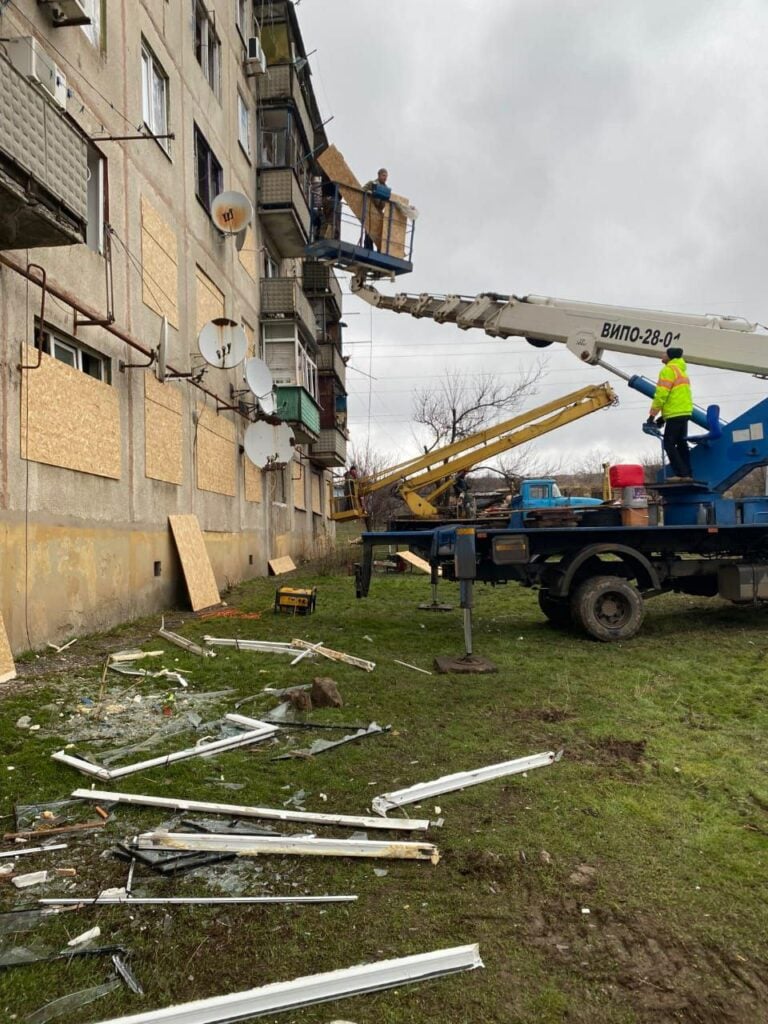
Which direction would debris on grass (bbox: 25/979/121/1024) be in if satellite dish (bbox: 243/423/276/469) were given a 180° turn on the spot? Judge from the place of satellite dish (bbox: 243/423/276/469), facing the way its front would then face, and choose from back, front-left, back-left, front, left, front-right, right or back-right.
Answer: back-left

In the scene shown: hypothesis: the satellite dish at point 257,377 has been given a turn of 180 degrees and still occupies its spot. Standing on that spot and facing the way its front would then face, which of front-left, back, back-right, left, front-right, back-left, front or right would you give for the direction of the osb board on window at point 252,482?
front-right

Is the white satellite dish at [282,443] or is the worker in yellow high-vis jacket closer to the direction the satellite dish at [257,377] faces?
the worker in yellow high-vis jacket

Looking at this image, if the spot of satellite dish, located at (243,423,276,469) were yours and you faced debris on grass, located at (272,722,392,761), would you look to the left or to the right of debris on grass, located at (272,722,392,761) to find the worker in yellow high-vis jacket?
left

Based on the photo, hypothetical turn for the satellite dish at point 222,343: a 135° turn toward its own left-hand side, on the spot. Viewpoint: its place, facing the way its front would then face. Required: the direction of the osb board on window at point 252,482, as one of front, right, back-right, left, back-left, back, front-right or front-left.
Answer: front-left

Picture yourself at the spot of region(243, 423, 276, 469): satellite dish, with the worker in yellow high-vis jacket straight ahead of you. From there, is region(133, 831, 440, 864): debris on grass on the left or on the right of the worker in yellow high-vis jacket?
right

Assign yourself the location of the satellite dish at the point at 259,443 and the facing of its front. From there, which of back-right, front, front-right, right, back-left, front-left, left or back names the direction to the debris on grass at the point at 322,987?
front-right
